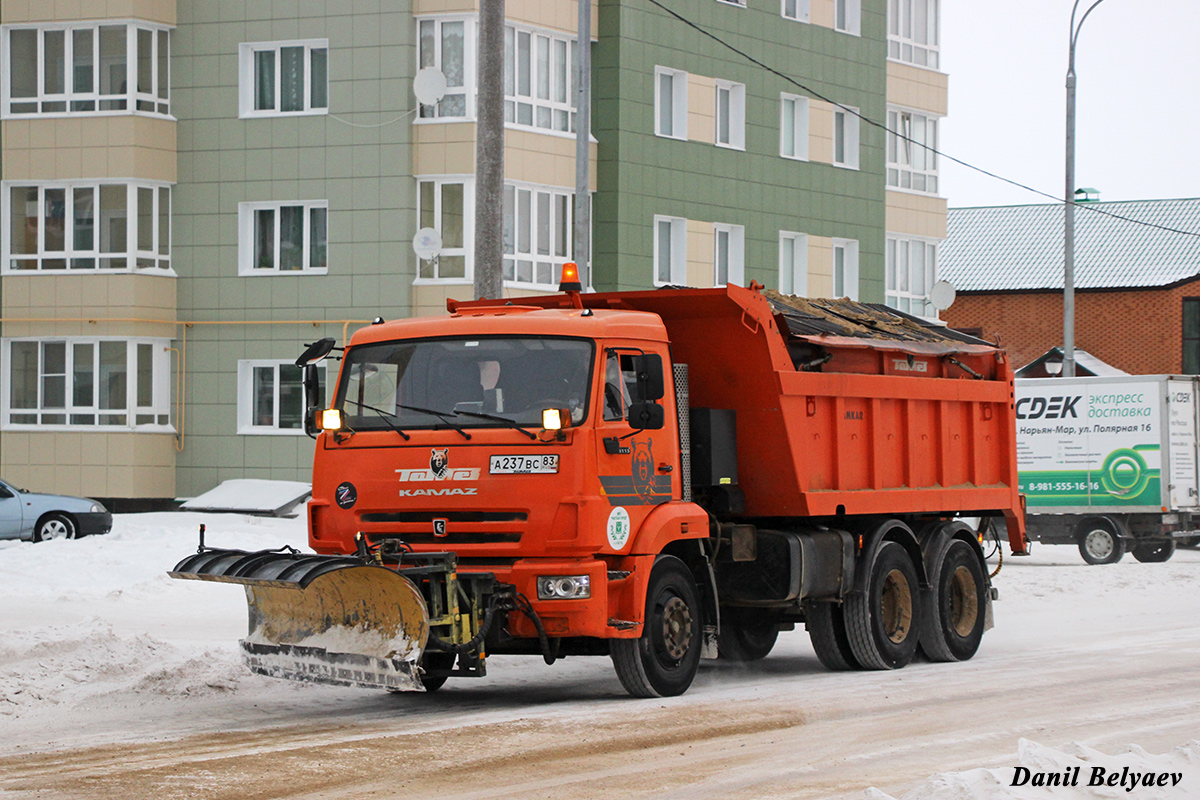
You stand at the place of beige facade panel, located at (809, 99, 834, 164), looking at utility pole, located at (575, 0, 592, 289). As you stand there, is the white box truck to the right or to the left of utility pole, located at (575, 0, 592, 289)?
left

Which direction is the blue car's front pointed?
to the viewer's right

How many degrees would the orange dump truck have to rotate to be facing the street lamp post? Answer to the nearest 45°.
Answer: approximately 180°

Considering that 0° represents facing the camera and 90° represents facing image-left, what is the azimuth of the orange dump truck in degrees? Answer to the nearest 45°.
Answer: approximately 45°

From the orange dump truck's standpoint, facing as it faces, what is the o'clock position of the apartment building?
The apartment building is roughly at 4 o'clock from the orange dump truck.

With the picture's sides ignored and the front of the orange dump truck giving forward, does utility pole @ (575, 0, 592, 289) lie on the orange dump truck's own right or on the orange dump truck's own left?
on the orange dump truck's own right

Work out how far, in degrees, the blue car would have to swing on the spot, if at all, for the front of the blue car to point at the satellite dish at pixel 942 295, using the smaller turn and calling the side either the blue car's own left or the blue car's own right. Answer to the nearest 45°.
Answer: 0° — it already faces it

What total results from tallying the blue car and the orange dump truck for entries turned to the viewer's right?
1

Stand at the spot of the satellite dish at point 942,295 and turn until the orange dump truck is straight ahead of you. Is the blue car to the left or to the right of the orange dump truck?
right
